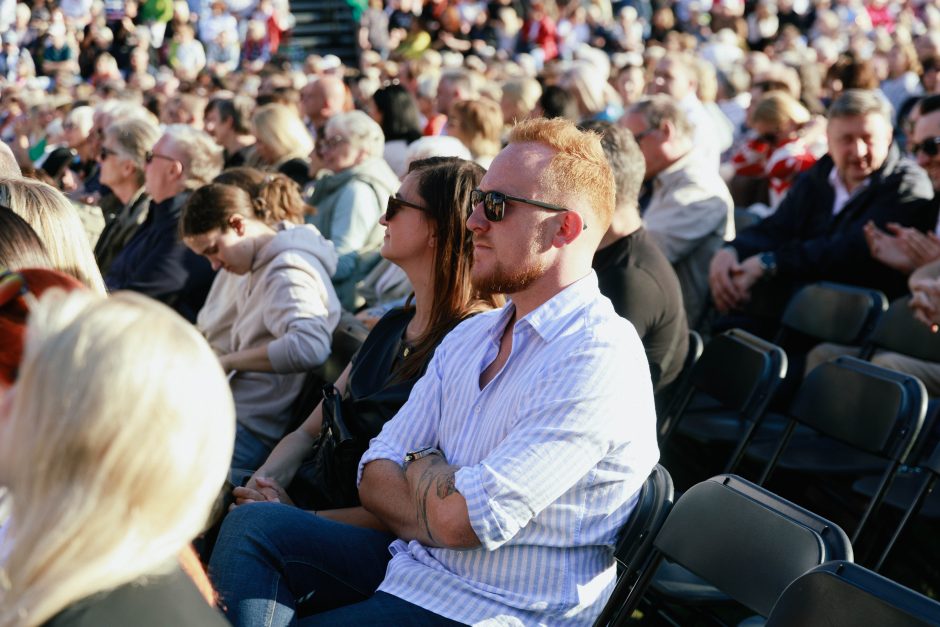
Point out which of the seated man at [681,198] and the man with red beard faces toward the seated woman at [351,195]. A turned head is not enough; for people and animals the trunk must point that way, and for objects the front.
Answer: the seated man

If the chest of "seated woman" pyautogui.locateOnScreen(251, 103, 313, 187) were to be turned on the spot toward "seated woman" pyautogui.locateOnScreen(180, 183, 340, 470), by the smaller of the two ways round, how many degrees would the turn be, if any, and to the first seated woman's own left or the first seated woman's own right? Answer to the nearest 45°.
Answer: approximately 90° to the first seated woman's own left

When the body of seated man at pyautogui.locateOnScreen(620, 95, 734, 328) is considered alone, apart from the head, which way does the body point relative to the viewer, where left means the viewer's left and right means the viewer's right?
facing to the left of the viewer

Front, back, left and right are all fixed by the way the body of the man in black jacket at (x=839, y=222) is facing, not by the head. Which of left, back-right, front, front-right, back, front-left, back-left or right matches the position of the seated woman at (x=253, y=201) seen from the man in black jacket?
front

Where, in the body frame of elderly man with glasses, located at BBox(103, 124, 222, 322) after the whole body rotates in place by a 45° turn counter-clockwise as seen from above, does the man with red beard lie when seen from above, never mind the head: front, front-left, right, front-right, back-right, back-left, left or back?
front-left

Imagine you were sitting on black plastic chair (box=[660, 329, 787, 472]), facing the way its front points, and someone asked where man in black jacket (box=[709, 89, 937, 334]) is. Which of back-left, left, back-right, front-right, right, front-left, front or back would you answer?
back-right

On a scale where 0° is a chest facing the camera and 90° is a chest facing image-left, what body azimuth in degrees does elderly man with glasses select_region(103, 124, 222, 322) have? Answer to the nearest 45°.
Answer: approximately 90°

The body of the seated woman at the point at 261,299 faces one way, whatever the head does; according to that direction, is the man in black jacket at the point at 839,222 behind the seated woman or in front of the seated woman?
behind

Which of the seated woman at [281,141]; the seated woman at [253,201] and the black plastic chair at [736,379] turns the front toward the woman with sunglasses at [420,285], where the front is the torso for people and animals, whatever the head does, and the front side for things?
the black plastic chair

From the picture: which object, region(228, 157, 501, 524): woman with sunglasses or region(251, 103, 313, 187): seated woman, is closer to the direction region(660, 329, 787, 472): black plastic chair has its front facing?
the woman with sunglasses

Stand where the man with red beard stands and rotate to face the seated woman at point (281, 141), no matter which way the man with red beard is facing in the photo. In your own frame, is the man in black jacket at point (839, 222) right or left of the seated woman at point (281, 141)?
right

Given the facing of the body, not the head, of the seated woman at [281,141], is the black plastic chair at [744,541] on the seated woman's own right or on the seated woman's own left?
on the seated woman's own left

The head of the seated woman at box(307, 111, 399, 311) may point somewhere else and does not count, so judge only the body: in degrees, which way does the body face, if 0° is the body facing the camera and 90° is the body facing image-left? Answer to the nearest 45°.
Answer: approximately 90°

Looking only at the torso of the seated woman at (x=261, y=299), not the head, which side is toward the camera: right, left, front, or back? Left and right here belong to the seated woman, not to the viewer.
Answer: left
